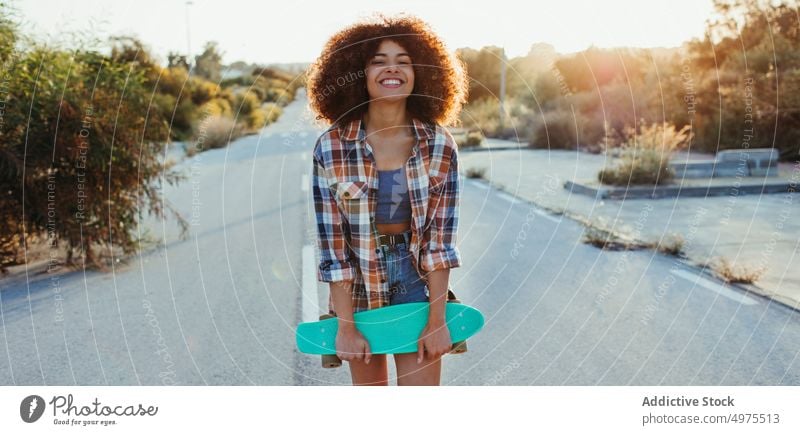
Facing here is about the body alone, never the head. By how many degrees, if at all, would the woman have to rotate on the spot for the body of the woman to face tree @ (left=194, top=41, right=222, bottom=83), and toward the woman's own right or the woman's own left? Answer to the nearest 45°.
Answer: approximately 180°

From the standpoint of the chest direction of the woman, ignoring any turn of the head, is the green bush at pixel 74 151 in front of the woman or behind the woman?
behind

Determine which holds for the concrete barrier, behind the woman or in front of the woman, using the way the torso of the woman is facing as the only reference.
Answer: behind

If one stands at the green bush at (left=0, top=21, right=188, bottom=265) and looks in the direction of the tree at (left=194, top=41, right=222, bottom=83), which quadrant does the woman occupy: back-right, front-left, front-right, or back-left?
back-right

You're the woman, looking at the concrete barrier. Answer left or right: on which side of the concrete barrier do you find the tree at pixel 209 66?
left

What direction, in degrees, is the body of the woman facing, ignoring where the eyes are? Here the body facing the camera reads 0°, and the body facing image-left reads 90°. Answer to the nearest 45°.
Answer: approximately 0°
